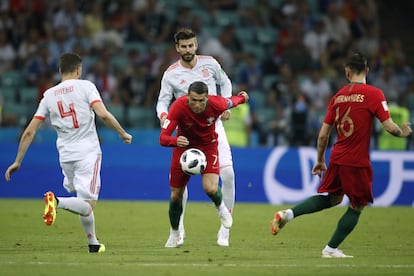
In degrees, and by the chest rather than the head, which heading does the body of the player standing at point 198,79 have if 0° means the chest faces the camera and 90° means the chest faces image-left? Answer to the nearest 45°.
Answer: approximately 0°

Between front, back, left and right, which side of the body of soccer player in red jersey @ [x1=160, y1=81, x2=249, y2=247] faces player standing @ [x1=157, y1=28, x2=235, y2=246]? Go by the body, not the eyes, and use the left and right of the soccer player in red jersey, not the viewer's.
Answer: back

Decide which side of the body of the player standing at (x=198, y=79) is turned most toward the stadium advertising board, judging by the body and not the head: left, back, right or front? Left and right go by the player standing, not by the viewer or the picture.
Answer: back

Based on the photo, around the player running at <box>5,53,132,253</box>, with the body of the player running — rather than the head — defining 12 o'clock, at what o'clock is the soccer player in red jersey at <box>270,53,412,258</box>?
The soccer player in red jersey is roughly at 2 o'clock from the player running.

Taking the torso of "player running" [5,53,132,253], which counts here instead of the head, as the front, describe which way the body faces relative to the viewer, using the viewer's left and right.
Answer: facing away from the viewer and to the right of the viewer

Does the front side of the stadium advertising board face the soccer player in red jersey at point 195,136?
yes

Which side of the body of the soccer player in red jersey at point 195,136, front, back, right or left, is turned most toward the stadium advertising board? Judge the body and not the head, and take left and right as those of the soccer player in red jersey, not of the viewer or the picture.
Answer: back

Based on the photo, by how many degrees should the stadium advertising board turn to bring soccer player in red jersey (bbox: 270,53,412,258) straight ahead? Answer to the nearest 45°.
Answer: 0° — it already faces them

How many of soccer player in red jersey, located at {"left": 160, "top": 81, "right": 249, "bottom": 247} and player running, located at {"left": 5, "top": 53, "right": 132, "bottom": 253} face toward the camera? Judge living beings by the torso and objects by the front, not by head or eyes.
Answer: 1

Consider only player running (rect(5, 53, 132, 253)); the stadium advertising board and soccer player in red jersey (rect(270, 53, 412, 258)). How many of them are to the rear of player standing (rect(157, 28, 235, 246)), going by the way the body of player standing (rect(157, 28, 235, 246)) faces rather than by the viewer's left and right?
1

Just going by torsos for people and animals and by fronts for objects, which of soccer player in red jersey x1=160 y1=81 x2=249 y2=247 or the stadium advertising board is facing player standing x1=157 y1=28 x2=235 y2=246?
the stadium advertising board

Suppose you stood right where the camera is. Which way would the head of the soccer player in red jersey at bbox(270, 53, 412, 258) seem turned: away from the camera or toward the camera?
away from the camera
